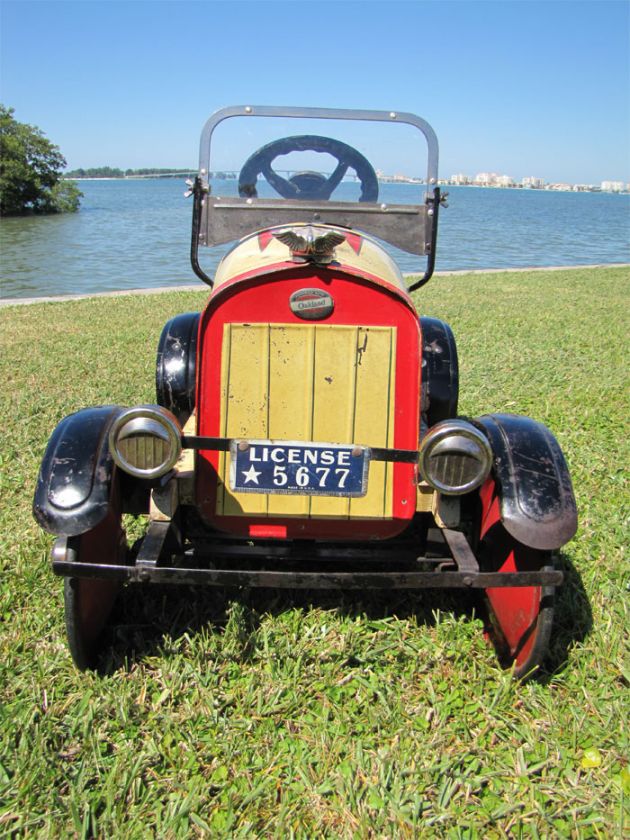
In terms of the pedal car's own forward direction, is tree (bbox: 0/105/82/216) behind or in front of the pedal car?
behind

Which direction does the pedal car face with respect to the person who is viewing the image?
facing the viewer
